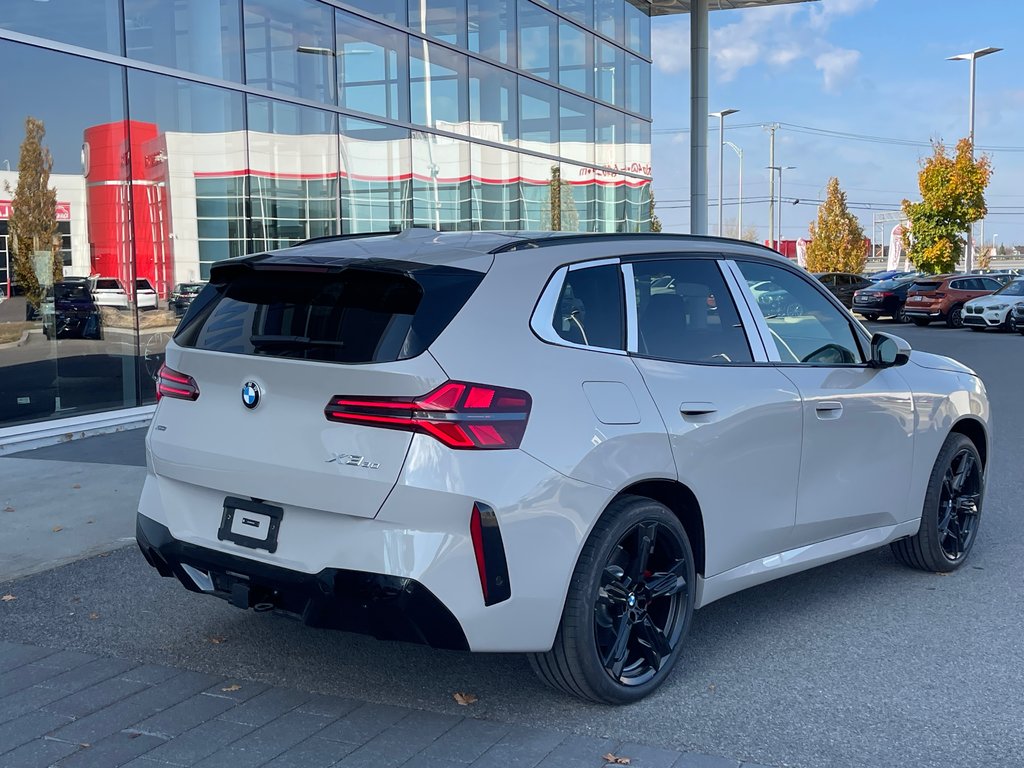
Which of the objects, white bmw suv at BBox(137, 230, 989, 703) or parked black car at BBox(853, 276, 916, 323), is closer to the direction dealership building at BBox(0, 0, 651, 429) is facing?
the white bmw suv

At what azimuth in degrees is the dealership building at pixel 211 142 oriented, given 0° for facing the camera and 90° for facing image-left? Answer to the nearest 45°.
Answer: approximately 315°

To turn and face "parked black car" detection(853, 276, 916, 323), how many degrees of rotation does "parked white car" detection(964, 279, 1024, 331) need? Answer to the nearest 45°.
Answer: approximately 90° to its right

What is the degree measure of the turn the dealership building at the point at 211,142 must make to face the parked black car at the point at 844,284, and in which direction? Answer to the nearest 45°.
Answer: approximately 90° to its left

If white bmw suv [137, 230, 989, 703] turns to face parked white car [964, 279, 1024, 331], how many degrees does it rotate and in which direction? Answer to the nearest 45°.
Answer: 0° — it already faces it

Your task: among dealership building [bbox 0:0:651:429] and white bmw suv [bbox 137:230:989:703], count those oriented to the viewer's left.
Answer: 0

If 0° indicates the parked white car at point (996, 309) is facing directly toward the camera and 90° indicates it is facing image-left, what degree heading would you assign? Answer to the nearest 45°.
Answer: approximately 45°

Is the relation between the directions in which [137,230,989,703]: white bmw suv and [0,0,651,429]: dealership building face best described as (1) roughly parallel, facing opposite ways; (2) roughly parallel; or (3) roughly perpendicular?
roughly perpendicular

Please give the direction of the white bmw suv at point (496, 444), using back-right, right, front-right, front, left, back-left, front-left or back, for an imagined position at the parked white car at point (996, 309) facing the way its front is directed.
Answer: front-left

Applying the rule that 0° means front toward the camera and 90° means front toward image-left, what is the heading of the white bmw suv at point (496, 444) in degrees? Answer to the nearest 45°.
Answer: approximately 225°

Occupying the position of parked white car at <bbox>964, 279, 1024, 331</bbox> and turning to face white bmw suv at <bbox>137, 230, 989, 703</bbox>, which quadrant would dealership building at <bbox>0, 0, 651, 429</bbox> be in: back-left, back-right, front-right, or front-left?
front-right

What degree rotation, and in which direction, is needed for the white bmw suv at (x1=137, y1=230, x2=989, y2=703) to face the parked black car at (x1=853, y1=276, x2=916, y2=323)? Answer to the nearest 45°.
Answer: approximately 45° to its left

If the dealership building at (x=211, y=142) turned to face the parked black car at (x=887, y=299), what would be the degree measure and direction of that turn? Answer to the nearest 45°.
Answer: approximately 90° to its left

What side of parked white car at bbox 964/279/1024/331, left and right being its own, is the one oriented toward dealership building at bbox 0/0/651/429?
front

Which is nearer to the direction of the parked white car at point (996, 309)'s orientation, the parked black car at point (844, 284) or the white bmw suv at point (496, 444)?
the white bmw suv
